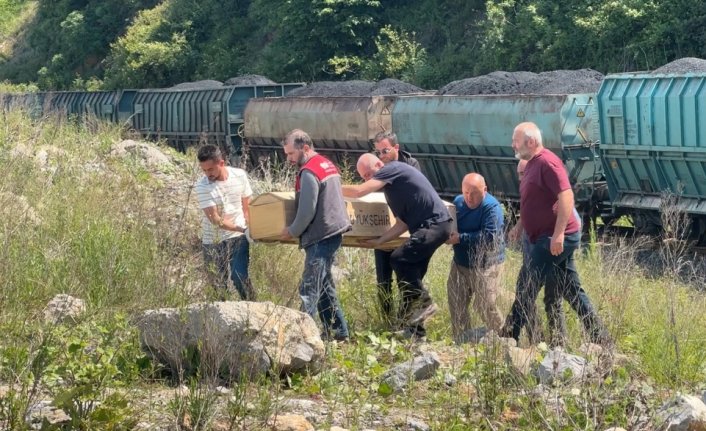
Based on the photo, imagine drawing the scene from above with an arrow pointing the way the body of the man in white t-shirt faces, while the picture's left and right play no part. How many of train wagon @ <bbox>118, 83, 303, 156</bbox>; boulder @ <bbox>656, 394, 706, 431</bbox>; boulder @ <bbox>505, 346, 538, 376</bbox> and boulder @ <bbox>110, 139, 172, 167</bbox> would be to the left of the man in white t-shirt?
2

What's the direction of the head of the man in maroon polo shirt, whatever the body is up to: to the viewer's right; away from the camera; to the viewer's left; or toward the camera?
to the viewer's left

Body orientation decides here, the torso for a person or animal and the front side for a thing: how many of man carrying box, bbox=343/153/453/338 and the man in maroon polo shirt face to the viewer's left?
2

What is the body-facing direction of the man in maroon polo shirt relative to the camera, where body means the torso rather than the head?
to the viewer's left

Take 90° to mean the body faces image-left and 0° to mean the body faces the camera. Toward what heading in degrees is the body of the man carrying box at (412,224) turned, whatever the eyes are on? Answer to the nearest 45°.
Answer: approximately 90°

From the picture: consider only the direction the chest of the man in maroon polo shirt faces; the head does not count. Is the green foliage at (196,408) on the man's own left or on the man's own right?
on the man's own left

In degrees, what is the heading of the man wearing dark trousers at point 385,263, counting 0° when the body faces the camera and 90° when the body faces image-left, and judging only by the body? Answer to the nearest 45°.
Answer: approximately 45°

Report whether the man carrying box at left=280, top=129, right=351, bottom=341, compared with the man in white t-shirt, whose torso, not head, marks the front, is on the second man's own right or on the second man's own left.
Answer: on the second man's own left

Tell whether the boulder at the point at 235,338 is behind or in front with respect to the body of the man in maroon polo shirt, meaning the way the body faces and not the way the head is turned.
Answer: in front

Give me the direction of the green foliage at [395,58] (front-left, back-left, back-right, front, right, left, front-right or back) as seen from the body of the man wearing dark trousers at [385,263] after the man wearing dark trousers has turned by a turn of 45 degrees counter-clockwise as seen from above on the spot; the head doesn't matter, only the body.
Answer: back

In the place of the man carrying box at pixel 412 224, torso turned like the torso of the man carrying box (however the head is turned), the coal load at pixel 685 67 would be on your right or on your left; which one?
on your right
